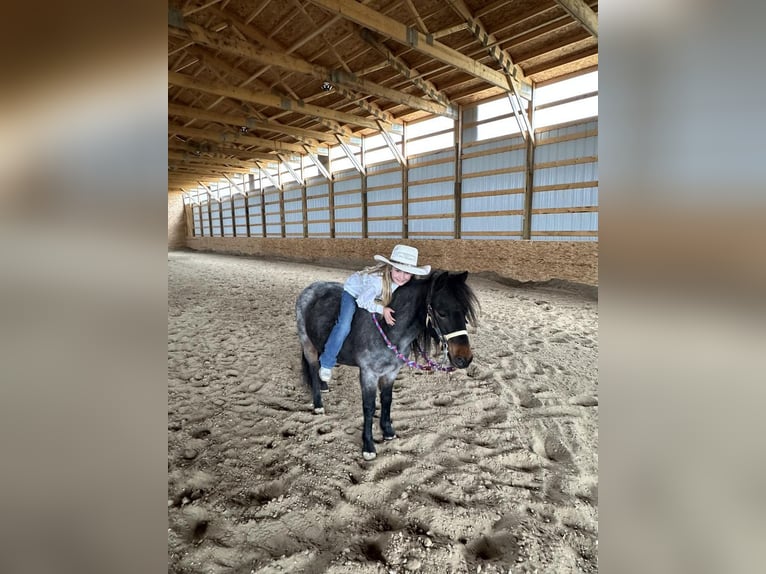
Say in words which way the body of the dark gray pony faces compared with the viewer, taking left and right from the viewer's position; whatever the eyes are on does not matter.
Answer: facing the viewer and to the right of the viewer

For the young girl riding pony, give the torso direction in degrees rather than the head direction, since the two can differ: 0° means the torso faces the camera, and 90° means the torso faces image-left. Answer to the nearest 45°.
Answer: approximately 315°
